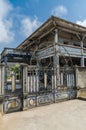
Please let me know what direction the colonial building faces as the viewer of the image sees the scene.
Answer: facing the viewer and to the right of the viewer

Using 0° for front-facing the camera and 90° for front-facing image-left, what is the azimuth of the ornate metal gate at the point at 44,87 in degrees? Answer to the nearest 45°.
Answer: approximately 315°

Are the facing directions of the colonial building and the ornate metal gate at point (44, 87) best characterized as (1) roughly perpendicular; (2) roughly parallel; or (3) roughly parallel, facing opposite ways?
roughly parallel
